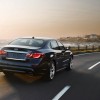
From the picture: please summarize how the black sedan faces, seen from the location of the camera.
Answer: facing away from the viewer and to the right of the viewer
